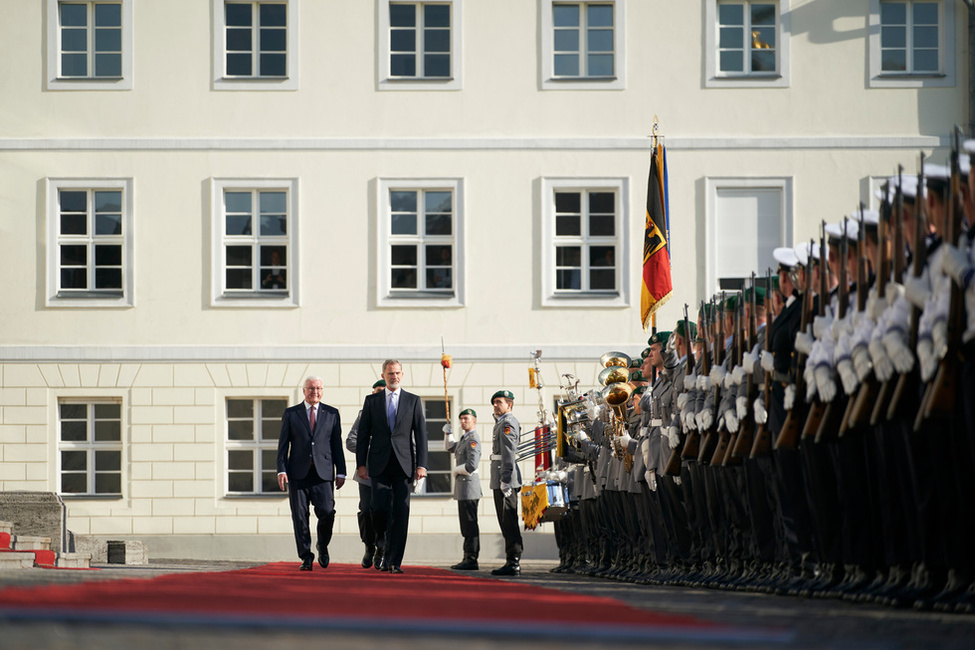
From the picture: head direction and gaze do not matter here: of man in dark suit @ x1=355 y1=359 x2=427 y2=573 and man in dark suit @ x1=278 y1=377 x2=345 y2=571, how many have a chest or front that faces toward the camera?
2

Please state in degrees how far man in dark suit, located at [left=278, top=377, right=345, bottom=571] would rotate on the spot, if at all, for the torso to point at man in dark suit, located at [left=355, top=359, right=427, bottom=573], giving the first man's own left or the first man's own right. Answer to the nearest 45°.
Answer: approximately 45° to the first man's own left

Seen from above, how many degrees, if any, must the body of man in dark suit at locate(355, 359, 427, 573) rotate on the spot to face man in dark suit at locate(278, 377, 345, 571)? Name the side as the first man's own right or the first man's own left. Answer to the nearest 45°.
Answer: approximately 90° to the first man's own right
